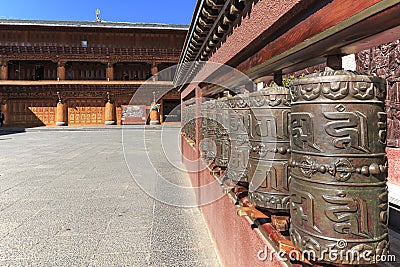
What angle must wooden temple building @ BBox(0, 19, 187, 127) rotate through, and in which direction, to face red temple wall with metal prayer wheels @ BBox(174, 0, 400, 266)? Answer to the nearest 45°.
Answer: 0° — it already faces it

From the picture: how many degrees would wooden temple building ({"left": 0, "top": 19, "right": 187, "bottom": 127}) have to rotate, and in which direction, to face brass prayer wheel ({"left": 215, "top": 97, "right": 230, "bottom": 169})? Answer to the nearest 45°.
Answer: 0° — it already faces it

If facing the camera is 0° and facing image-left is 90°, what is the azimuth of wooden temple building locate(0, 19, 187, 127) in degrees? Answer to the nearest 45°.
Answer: approximately 0°

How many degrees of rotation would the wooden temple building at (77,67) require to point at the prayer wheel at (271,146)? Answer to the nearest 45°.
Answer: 0° — it already faces it

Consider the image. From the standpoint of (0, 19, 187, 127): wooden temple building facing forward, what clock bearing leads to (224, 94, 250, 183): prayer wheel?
The prayer wheel is roughly at 12 o'clock from the wooden temple building.

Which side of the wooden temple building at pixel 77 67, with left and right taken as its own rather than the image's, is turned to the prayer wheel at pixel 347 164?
front

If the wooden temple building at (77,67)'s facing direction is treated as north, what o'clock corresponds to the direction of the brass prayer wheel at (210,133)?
The brass prayer wheel is roughly at 12 o'clock from the wooden temple building.
